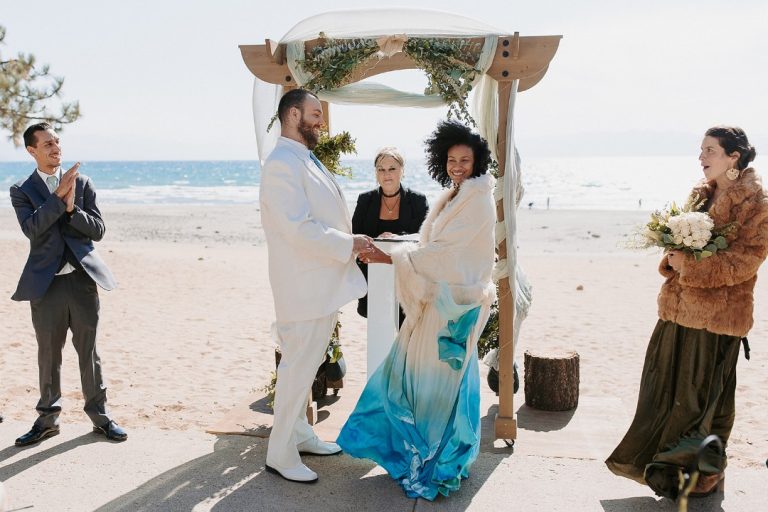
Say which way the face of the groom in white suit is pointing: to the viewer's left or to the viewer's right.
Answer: to the viewer's right

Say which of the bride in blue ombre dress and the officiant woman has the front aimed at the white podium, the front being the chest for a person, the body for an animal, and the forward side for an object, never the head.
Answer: the officiant woman

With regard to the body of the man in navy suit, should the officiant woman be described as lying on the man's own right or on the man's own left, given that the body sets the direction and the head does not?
on the man's own left

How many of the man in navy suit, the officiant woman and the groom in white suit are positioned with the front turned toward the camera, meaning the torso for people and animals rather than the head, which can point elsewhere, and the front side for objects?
2

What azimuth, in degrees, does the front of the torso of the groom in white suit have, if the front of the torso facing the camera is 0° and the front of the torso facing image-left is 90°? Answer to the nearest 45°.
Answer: approximately 270°

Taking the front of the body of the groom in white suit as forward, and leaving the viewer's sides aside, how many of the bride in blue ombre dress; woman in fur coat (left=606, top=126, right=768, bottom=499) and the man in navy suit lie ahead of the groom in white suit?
2

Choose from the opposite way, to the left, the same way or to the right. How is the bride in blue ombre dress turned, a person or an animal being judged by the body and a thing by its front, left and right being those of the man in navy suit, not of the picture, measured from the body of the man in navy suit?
to the right

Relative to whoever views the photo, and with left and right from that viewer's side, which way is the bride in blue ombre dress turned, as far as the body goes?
facing the viewer and to the left of the viewer

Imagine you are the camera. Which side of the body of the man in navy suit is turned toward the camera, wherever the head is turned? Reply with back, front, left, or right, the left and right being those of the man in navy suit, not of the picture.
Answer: front

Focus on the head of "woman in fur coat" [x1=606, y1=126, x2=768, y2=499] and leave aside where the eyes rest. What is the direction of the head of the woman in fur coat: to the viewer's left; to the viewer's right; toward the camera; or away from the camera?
to the viewer's left

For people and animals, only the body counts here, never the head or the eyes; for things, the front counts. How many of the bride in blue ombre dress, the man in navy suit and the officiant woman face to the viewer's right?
0

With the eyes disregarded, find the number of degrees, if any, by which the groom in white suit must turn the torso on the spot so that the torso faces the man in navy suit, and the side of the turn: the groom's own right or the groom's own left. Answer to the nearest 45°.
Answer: approximately 135° to the groom's own left
